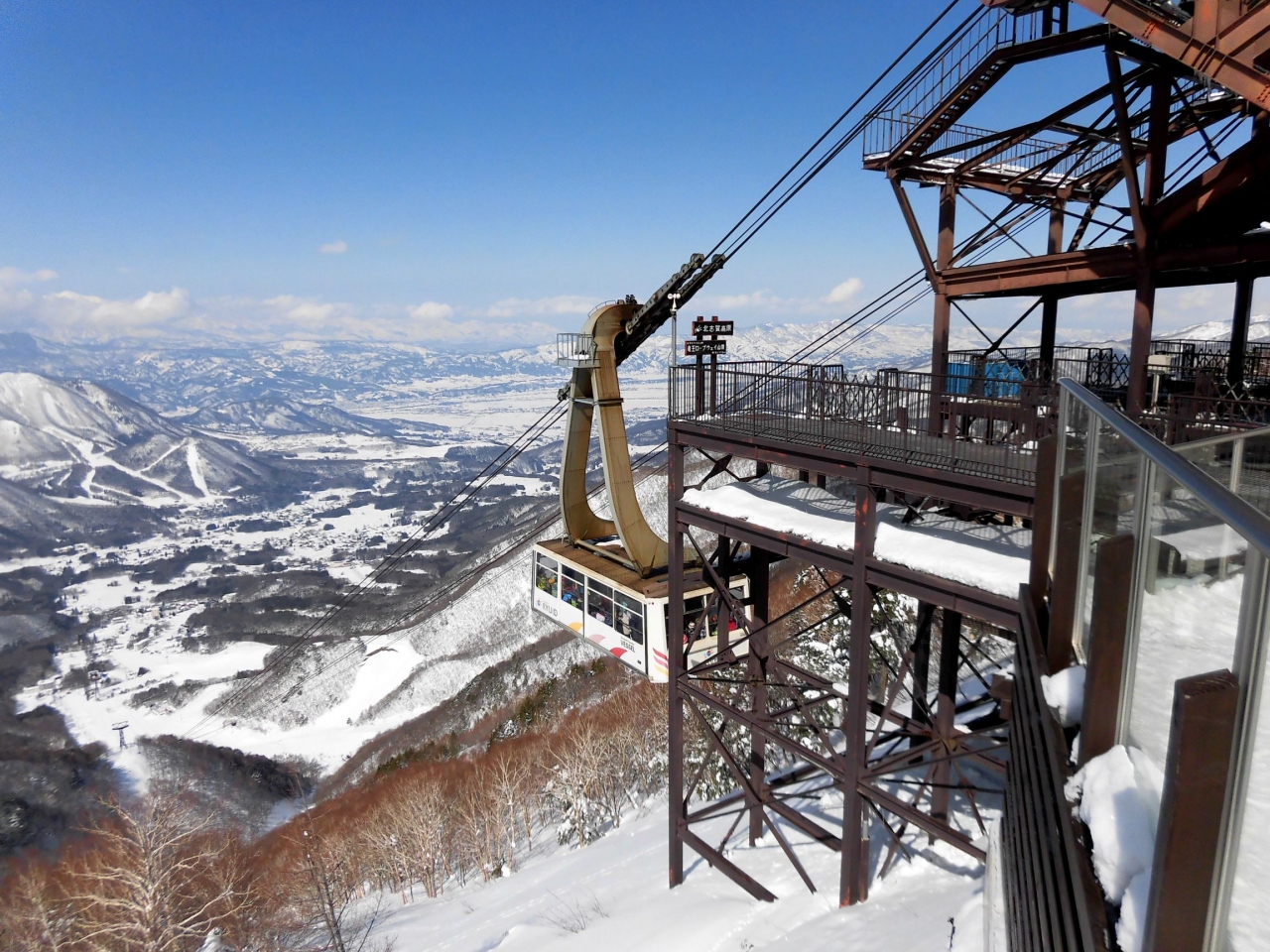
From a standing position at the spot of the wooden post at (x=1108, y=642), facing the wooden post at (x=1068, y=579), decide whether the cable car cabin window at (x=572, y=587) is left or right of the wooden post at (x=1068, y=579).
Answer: left

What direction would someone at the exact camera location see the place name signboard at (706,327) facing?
facing the viewer

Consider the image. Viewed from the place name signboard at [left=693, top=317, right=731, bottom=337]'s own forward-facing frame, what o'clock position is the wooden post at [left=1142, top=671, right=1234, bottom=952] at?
The wooden post is roughly at 12 o'clock from the place name signboard.

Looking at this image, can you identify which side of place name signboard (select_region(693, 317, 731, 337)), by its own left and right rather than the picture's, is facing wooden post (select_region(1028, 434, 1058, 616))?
front

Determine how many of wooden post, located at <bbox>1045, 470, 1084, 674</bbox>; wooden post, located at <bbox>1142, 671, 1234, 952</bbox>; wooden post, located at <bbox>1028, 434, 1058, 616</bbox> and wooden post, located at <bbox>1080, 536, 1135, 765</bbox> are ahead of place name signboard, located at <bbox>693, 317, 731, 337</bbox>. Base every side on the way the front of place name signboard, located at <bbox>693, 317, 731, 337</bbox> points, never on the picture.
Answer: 4

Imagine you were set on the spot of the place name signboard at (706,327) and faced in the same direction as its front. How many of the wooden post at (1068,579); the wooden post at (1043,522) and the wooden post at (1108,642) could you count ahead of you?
3

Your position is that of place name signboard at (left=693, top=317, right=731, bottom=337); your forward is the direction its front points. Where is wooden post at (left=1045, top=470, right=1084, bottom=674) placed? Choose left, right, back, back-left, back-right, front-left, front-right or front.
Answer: front

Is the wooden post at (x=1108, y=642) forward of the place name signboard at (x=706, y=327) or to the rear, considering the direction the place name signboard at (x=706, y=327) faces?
forward
